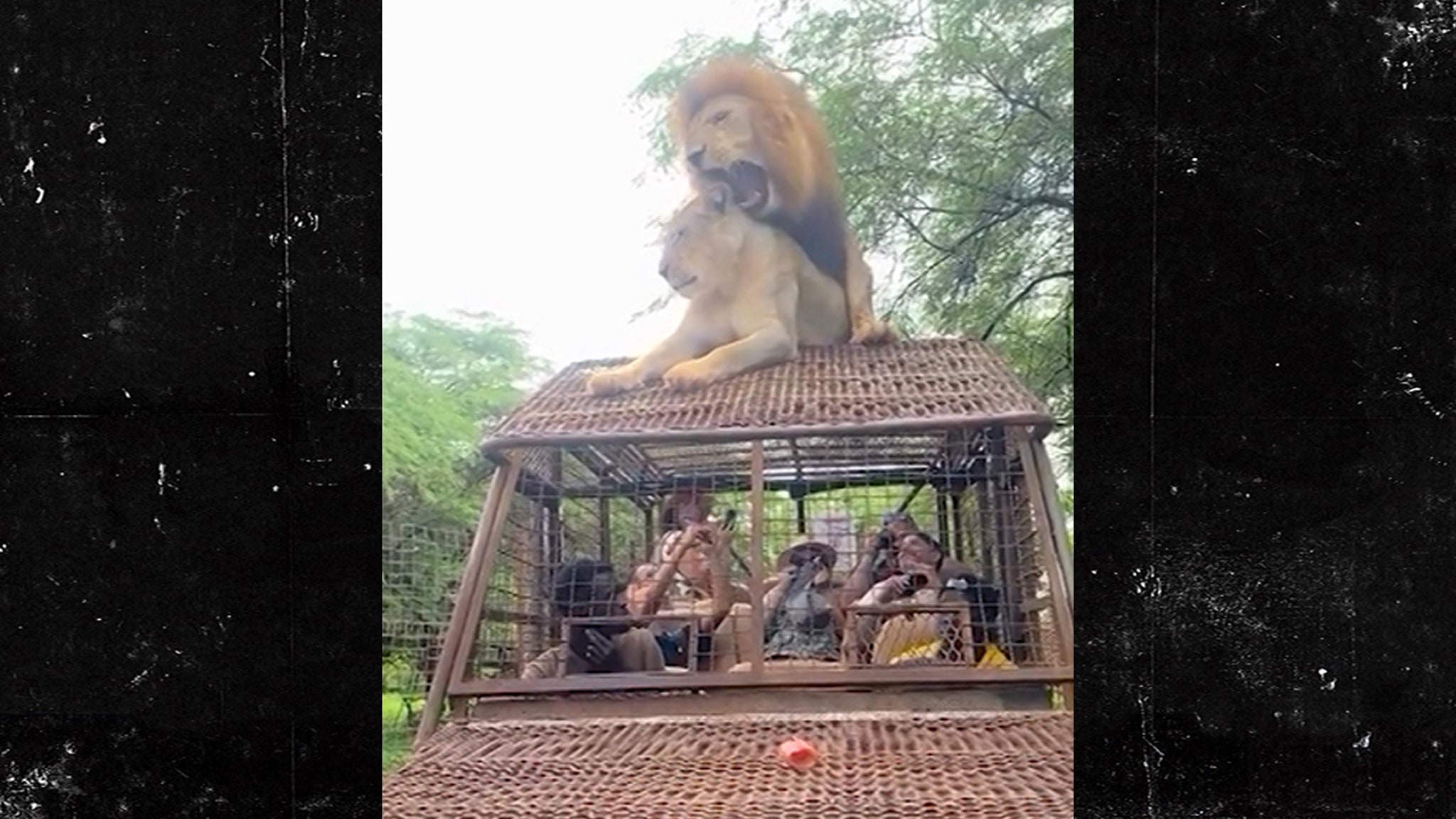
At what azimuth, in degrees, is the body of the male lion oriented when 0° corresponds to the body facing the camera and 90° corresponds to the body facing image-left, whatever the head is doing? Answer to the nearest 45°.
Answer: approximately 45°

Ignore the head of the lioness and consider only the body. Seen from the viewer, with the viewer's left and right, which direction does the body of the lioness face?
facing the viewer and to the left of the viewer

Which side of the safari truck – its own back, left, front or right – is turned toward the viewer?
front
